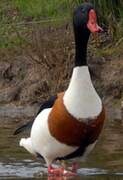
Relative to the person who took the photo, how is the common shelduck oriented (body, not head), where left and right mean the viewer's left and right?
facing the viewer and to the right of the viewer
